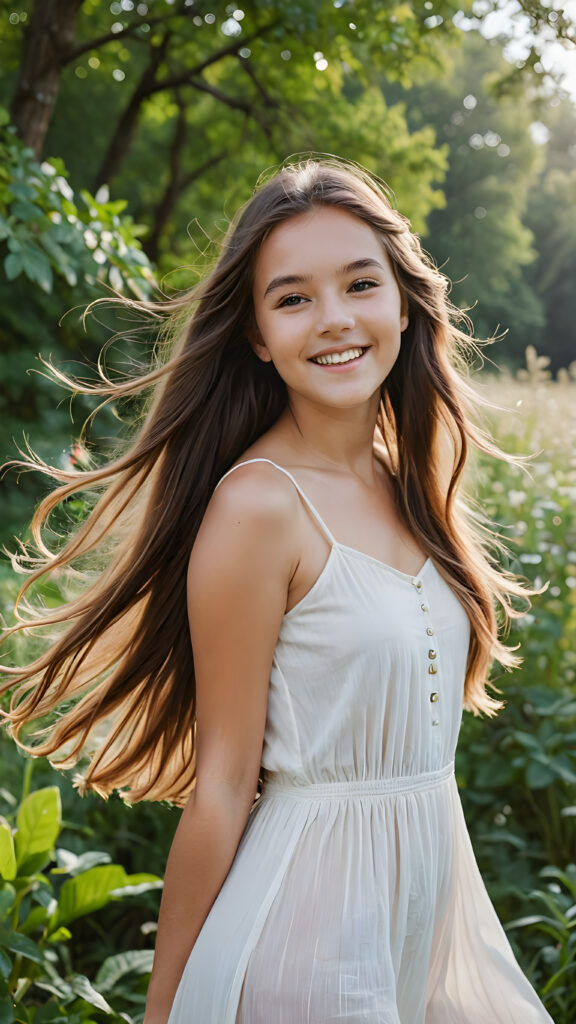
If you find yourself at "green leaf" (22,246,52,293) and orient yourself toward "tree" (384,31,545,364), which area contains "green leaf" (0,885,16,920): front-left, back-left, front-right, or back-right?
back-right

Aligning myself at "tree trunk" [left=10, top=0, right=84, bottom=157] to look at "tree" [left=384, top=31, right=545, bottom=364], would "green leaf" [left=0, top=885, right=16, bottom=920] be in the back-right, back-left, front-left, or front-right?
back-right

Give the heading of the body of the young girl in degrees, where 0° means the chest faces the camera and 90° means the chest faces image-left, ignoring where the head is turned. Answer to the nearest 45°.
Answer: approximately 315°

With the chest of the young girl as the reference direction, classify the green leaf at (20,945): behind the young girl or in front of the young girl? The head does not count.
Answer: behind
